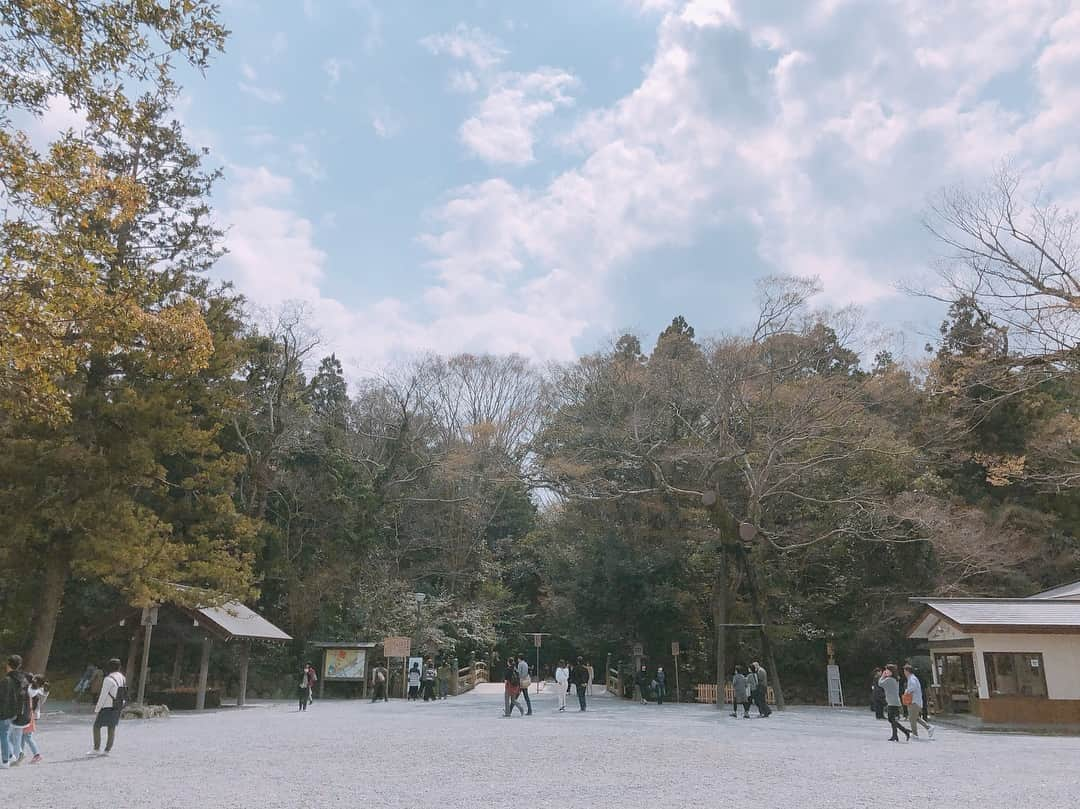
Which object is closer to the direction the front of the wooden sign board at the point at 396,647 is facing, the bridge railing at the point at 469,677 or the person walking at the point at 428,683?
the person walking

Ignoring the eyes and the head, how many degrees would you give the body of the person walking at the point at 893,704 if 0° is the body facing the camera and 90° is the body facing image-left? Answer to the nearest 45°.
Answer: approximately 90°

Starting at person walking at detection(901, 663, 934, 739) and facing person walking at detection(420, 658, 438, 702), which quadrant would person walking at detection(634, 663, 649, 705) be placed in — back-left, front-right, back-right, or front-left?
front-right

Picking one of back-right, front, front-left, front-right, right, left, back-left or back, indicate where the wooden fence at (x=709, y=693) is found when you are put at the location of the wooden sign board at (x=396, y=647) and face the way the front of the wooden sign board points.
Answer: left

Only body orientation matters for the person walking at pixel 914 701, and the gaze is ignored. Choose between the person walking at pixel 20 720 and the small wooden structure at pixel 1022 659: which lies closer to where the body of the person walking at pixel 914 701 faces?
the person walking

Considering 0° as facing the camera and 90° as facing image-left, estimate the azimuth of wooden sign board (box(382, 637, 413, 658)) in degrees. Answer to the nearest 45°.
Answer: approximately 0°

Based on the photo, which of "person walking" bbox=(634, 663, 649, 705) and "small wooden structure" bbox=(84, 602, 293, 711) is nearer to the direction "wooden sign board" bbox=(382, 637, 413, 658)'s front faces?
the small wooden structure
